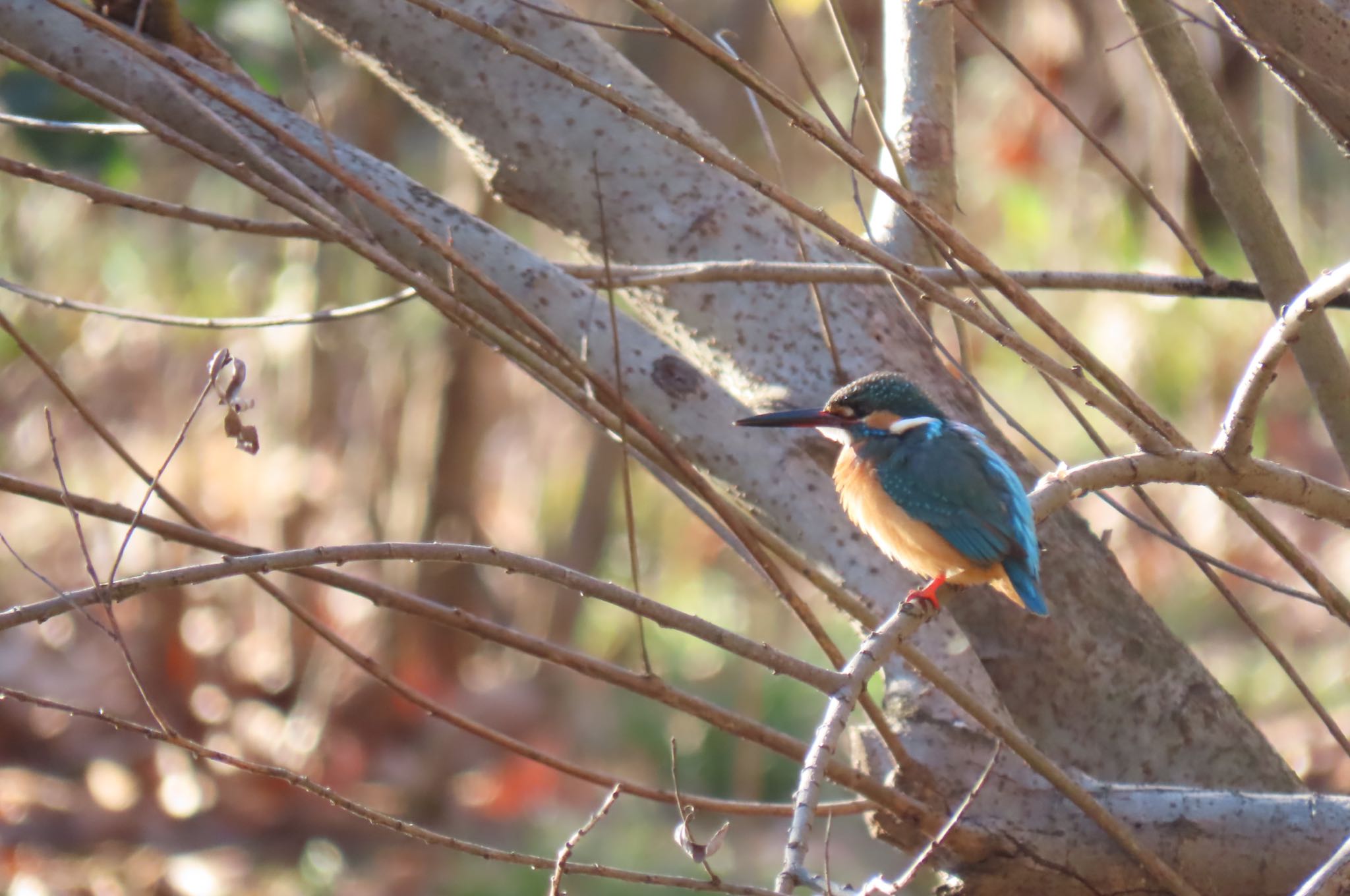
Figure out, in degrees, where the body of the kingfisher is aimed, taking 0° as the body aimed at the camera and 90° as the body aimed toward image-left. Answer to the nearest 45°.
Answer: approximately 90°

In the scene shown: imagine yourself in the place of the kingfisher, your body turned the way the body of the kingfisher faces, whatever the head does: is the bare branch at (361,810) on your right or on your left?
on your left

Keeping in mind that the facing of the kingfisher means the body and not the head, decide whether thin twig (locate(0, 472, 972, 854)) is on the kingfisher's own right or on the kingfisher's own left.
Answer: on the kingfisher's own left

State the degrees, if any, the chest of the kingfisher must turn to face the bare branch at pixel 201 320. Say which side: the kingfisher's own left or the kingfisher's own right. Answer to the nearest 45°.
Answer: approximately 45° to the kingfisher's own left
